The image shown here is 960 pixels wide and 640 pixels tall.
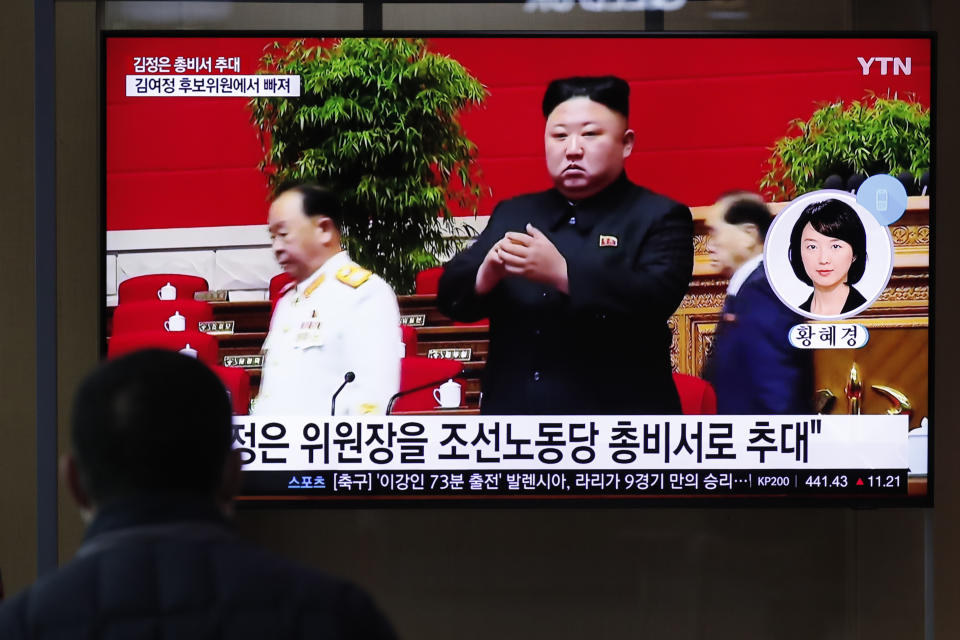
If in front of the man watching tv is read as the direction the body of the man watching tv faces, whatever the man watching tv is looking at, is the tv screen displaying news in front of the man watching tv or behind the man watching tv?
in front

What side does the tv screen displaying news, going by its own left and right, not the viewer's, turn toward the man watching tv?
front

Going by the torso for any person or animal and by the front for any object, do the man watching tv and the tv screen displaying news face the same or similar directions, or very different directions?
very different directions

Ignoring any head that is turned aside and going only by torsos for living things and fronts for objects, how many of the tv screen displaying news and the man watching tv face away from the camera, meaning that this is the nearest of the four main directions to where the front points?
1

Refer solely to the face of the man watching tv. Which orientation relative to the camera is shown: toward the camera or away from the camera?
away from the camera

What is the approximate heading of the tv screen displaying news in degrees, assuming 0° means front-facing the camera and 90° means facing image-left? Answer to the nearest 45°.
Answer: approximately 0°

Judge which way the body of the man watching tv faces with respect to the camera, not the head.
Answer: away from the camera
